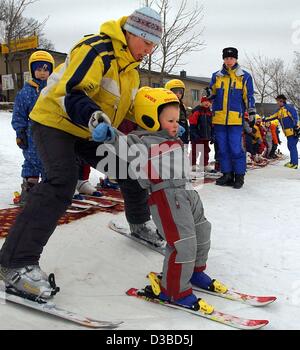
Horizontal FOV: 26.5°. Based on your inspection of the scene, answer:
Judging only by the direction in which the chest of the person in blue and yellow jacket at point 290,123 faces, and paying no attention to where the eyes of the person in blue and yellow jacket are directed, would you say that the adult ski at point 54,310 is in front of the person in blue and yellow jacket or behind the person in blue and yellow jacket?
in front

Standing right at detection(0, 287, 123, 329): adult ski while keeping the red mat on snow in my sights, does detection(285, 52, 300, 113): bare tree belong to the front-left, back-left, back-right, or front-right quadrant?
front-right

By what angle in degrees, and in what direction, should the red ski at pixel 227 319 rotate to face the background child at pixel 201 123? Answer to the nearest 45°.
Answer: approximately 135° to its left

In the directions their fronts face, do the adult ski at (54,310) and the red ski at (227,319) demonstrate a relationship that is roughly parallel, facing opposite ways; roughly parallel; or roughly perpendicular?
roughly parallel

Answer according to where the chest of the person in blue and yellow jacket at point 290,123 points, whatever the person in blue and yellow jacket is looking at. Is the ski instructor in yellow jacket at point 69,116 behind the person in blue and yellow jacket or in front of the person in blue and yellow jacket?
in front

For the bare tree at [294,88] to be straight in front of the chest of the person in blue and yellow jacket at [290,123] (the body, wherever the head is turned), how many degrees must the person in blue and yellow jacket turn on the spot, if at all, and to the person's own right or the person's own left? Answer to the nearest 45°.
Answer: approximately 135° to the person's own right

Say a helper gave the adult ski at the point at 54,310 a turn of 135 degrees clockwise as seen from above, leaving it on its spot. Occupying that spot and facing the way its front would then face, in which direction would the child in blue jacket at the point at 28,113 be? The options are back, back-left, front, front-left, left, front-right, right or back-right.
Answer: right

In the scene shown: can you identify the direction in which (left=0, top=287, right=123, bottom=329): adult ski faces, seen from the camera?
facing the viewer and to the right of the viewer

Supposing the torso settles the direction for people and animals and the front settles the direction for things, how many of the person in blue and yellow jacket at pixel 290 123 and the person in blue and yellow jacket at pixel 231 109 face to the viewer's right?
0

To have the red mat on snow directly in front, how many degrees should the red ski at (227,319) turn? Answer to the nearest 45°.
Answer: approximately 180°

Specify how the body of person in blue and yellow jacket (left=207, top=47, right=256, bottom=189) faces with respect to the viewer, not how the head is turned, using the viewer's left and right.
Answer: facing the viewer

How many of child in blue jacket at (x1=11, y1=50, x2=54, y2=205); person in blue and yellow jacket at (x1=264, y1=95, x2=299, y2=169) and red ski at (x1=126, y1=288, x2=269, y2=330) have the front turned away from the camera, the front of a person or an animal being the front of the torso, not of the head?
0

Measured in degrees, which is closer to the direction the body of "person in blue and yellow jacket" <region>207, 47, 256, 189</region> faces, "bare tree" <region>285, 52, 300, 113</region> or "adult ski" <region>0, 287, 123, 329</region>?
the adult ski

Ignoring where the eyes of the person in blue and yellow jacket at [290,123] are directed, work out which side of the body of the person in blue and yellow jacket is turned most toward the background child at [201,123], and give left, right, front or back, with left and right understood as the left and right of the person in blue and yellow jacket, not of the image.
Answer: front

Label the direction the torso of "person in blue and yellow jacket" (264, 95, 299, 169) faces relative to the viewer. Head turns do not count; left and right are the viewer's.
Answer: facing the viewer and to the left of the viewer

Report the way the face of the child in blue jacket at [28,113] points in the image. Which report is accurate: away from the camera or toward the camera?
toward the camera

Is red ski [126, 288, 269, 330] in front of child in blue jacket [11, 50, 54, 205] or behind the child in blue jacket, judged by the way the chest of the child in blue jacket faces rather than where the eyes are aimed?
in front

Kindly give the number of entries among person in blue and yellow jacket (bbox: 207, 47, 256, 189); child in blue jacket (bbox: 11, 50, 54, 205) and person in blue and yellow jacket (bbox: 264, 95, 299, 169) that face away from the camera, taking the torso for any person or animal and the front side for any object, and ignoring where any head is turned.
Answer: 0
